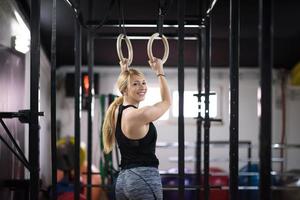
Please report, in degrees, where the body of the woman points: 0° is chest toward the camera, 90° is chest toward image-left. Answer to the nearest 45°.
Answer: approximately 225°

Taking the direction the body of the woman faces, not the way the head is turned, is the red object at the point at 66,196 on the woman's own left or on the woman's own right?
on the woman's own left
